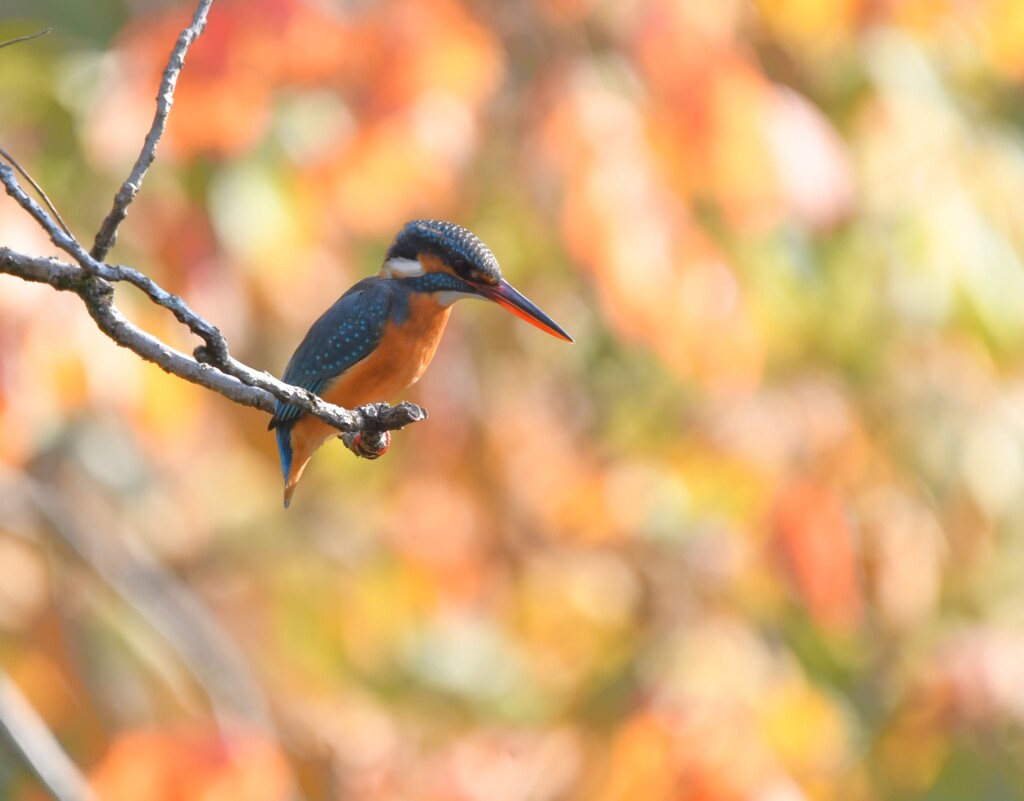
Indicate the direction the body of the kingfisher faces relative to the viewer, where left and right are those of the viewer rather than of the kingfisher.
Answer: facing to the right of the viewer
